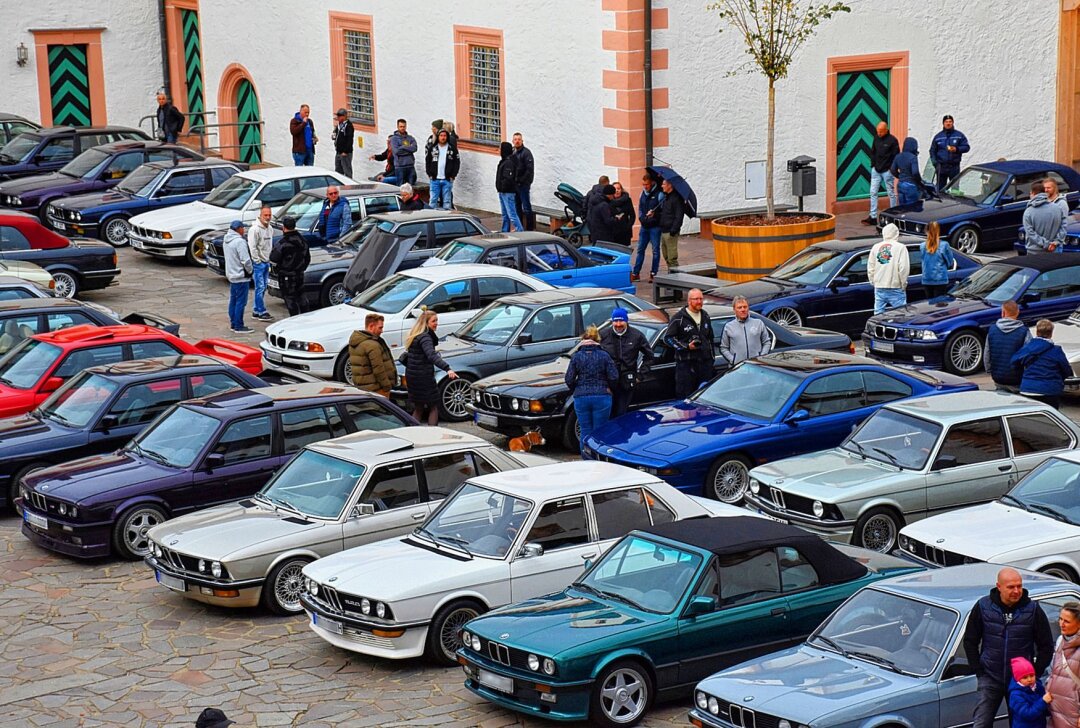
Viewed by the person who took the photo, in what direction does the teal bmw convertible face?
facing the viewer and to the left of the viewer

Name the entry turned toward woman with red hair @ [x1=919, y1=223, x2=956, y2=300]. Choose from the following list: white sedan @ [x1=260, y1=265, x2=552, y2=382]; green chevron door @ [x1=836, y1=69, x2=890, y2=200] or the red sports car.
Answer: the green chevron door

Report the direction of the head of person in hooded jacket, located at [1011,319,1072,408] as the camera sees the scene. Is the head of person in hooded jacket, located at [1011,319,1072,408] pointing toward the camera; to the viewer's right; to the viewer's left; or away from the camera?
away from the camera

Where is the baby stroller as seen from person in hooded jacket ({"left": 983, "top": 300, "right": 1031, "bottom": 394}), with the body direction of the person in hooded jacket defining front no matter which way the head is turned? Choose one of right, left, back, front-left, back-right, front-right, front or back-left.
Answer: front-left

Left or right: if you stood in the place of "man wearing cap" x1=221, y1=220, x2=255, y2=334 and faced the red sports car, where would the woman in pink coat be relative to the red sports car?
left

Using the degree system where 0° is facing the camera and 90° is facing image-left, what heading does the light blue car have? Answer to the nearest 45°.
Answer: approximately 45°

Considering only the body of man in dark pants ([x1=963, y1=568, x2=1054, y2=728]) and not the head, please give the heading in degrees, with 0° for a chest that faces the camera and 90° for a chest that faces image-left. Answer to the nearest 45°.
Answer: approximately 0°

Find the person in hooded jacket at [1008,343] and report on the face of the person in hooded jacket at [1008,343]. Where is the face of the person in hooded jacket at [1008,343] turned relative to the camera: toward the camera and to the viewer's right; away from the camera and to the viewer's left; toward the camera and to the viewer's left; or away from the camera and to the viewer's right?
away from the camera and to the viewer's left

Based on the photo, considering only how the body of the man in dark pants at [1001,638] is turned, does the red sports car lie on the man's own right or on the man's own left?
on the man's own right

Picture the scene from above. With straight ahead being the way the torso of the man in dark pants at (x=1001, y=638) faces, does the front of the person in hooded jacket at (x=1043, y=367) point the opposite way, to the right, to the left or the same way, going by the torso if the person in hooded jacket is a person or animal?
the opposite way

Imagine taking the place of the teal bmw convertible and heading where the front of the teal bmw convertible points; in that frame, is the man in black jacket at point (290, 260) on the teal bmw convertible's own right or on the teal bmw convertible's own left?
on the teal bmw convertible's own right

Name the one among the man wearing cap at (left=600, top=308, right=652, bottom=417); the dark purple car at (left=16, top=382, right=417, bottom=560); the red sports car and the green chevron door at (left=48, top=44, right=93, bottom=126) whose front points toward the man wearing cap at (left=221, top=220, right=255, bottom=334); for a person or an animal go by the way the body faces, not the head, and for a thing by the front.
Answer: the green chevron door

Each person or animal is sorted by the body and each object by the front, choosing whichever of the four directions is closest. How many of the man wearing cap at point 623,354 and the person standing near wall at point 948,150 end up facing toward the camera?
2
